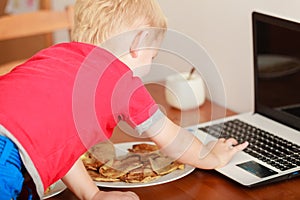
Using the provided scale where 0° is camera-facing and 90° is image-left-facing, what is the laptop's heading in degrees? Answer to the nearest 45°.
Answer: approximately 45°

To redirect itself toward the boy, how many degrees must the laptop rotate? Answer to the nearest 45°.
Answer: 0° — it already faces them
